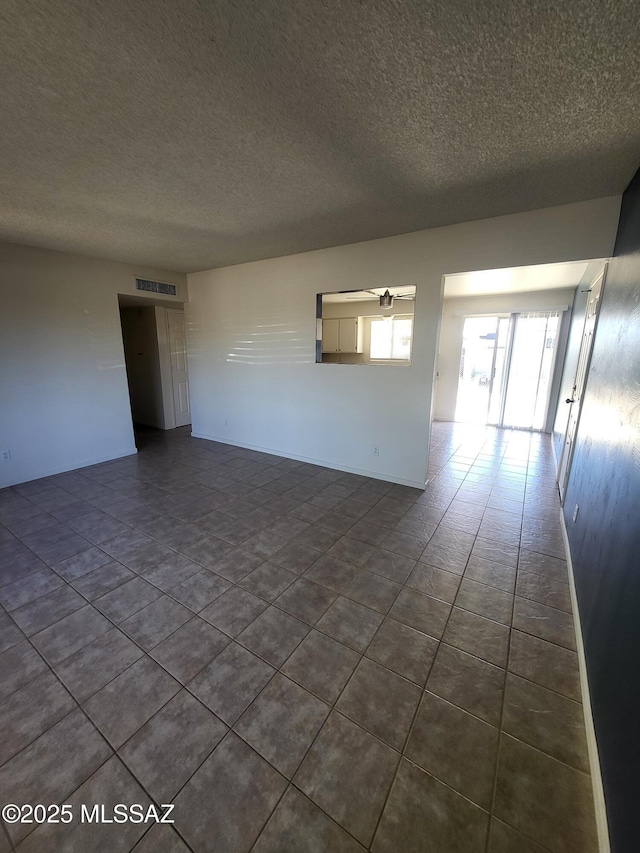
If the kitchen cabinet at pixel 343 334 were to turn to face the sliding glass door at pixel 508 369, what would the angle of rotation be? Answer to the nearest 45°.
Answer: approximately 90° to its left

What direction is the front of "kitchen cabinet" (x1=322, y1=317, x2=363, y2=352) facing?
toward the camera

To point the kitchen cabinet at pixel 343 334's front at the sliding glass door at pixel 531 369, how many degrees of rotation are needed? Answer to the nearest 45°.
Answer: approximately 90° to its left

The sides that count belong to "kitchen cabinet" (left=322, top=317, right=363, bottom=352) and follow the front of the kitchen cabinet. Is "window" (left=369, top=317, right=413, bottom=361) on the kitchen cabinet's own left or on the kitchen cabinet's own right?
on the kitchen cabinet's own left
